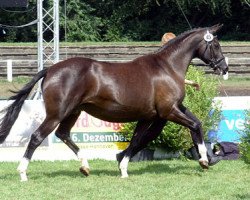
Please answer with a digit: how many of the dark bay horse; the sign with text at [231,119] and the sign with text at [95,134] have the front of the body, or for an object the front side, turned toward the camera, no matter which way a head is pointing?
2

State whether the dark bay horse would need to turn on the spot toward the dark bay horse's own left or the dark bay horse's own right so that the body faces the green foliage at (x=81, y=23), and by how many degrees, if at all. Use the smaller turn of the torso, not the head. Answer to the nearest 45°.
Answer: approximately 90° to the dark bay horse's own left

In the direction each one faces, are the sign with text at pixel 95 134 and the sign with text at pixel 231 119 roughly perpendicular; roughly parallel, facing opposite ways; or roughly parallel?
roughly parallel

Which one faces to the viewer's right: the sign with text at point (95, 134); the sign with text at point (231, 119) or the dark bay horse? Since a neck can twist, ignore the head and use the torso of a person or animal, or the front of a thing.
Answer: the dark bay horse

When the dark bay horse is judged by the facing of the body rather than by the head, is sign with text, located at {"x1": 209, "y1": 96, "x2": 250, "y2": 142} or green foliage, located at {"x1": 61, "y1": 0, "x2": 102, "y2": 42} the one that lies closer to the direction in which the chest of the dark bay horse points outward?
the sign with text

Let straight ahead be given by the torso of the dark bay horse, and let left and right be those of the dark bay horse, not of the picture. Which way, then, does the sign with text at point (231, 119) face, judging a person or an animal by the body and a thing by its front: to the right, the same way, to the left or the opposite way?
to the right

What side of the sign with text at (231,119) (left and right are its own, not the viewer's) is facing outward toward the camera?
front

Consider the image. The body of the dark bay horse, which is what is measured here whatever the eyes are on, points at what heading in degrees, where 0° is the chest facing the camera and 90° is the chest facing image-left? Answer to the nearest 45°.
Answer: approximately 270°

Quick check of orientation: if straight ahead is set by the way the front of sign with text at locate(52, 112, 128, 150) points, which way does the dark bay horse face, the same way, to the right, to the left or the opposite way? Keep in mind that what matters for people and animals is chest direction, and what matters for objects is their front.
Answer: to the left

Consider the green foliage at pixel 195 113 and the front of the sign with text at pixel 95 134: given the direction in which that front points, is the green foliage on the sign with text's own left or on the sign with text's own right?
on the sign with text's own left

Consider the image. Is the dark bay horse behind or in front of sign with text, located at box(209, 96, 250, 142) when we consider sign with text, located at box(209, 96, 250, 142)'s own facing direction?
in front

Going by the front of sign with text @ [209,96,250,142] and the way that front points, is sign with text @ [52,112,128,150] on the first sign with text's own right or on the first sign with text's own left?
on the first sign with text's own right

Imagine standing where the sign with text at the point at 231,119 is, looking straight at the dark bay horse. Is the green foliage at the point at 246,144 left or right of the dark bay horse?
left

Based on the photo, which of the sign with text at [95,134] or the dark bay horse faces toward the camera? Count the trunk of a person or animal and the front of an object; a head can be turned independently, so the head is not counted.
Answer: the sign with text

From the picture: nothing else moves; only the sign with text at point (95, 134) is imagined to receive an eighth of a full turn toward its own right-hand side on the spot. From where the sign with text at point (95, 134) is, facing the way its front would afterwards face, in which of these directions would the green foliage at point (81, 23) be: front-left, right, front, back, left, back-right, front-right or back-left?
back-right

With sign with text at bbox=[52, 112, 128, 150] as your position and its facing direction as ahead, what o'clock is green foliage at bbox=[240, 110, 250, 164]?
The green foliage is roughly at 10 o'clock from the sign with text.

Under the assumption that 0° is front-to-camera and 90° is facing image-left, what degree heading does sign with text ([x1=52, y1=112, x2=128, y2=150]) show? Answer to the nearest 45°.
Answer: approximately 0°
